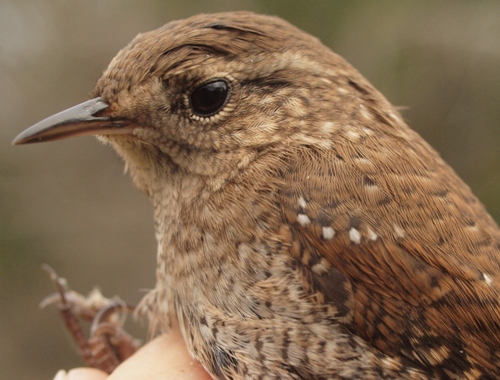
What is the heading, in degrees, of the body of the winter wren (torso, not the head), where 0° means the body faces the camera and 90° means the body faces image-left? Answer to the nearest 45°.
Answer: approximately 90°
